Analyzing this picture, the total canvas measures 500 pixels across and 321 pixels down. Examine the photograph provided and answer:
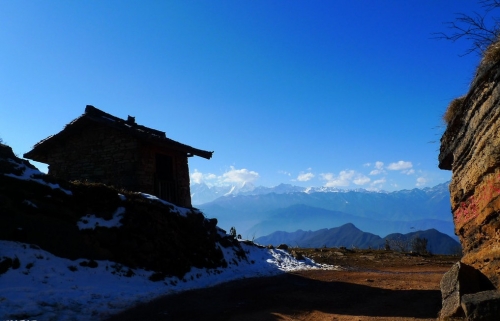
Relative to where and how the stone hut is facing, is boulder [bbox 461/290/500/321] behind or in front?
in front

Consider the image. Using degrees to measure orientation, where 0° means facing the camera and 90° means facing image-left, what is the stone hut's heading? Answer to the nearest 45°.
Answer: approximately 315°

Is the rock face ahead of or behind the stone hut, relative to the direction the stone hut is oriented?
ahead
